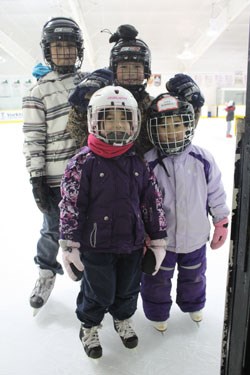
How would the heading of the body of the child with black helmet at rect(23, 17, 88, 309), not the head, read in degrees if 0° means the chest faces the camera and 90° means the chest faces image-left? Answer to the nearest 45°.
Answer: approximately 0°

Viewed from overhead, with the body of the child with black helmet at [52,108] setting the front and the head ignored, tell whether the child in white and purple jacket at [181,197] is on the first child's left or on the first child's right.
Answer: on the first child's left
